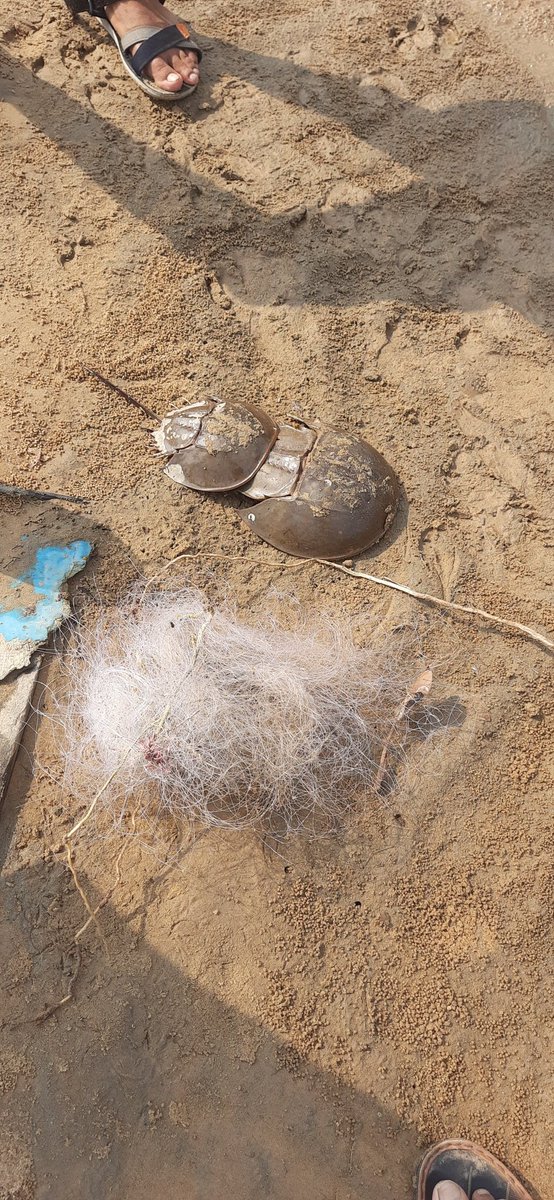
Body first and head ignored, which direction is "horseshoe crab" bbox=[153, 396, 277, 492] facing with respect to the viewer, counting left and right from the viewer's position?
facing the viewer and to the right of the viewer

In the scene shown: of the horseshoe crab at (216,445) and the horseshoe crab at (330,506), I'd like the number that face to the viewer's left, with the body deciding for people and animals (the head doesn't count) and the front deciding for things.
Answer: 0

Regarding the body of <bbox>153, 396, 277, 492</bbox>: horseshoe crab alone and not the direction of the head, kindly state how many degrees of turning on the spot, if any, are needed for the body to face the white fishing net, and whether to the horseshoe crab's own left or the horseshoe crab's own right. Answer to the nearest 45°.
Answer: approximately 90° to the horseshoe crab's own right

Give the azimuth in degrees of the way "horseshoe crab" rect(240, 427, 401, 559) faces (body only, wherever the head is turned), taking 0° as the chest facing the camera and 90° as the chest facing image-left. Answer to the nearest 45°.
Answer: approximately 315°
